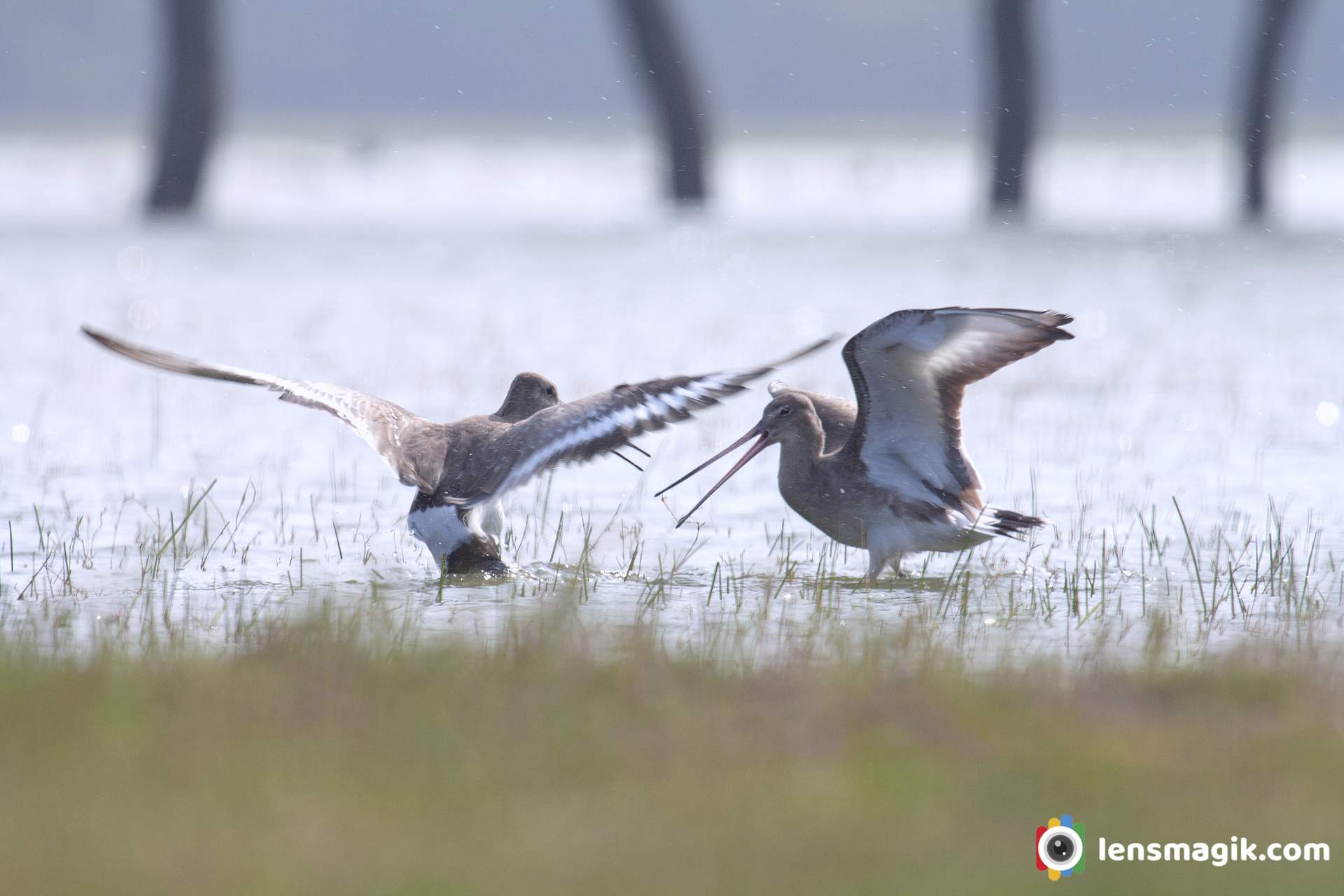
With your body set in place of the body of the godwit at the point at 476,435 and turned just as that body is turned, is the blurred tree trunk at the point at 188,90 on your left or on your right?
on your left

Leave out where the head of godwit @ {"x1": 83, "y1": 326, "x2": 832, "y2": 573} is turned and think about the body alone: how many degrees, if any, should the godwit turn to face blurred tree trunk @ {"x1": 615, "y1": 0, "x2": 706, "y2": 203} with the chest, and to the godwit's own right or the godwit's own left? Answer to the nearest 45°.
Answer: approximately 45° to the godwit's own left

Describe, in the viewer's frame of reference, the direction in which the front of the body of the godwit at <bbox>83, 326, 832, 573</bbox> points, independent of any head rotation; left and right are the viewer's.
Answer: facing away from the viewer and to the right of the viewer

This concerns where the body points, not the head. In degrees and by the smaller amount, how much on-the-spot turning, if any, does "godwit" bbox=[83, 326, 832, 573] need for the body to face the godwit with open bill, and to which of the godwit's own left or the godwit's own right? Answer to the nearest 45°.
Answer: approximately 45° to the godwit's own right

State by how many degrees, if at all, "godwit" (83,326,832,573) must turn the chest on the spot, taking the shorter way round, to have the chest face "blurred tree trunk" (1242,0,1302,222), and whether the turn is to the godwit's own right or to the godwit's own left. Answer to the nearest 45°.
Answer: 0° — it already faces it
